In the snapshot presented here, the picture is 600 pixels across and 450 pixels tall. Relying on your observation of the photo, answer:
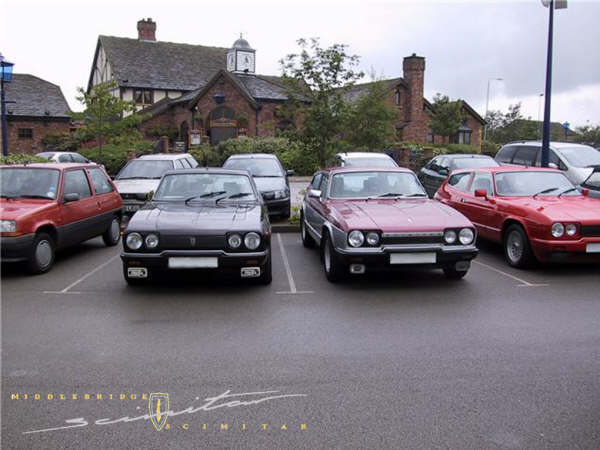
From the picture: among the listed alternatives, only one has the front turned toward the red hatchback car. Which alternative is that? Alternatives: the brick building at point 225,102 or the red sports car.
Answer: the brick building

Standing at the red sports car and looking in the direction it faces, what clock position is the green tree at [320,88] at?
The green tree is roughly at 6 o'clock from the red sports car.

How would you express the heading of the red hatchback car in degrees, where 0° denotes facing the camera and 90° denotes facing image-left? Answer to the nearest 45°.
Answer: approximately 45°

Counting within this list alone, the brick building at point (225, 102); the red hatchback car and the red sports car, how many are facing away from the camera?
0

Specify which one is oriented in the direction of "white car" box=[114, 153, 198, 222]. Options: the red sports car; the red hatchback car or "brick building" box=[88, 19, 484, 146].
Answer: the brick building

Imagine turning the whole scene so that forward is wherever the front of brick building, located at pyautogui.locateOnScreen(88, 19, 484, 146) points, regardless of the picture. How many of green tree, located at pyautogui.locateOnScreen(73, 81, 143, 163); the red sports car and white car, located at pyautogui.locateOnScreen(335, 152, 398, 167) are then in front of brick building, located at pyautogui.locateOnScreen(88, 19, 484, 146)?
3

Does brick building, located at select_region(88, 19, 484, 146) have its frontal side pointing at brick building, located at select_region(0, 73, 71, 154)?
no

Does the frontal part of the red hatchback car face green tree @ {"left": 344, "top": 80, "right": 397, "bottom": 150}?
no

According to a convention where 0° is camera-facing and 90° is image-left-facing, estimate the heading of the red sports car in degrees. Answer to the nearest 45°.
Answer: approximately 315°

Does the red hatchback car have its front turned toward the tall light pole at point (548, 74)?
no

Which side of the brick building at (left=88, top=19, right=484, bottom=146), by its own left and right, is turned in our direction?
front

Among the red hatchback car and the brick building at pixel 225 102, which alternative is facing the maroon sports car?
the brick building

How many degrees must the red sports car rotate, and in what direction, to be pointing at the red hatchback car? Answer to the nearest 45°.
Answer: approximately 135° to its right

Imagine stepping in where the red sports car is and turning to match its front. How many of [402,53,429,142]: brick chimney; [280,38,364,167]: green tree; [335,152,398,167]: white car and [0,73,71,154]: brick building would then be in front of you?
0

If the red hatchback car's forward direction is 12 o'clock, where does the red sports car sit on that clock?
The red sports car is roughly at 8 o'clock from the red hatchback car.

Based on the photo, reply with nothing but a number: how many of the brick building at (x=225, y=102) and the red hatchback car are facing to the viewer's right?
0

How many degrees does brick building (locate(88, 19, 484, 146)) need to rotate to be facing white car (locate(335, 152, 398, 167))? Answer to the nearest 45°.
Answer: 0° — it already faces it

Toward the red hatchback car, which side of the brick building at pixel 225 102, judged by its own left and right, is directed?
front

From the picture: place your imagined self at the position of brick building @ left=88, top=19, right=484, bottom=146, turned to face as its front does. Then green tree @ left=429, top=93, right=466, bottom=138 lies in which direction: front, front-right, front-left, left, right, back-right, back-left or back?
left

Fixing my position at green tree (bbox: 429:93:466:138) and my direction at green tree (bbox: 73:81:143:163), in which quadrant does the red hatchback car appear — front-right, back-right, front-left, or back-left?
front-left
